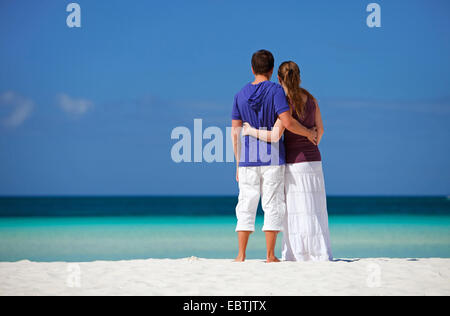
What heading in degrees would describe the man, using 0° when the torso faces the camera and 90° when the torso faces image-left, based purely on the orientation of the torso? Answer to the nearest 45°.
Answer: approximately 180°

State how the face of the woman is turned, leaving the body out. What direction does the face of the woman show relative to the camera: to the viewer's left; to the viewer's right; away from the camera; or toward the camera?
away from the camera

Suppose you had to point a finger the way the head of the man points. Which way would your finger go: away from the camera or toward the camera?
away from the camera
